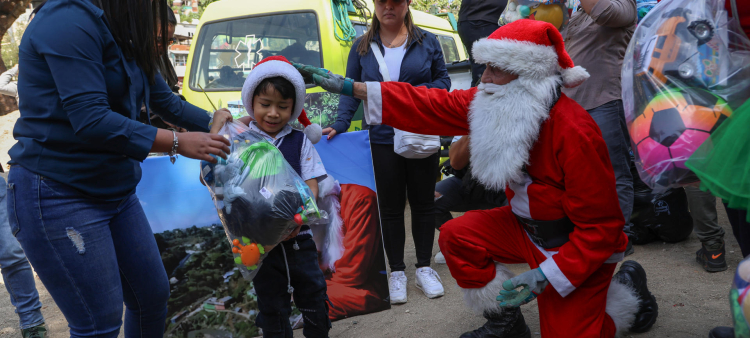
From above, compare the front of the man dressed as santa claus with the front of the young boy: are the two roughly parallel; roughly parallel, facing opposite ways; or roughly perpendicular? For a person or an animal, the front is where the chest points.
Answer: roughly perpendicular

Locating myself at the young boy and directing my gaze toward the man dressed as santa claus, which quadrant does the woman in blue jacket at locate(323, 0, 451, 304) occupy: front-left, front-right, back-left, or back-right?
front-left

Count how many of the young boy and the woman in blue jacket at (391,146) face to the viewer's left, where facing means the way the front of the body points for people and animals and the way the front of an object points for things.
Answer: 0

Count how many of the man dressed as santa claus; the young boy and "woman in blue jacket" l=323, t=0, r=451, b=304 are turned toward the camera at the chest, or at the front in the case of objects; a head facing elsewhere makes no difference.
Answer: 2

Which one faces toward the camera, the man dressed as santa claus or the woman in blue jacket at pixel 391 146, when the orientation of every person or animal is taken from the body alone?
the woman in blue jacket

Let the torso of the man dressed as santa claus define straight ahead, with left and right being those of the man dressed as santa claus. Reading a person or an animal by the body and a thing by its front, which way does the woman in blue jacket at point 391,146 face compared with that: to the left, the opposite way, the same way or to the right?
to the left

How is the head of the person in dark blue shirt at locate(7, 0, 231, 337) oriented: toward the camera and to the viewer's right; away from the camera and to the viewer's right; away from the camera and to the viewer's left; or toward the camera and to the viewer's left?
away from the camera and to the viewer's right

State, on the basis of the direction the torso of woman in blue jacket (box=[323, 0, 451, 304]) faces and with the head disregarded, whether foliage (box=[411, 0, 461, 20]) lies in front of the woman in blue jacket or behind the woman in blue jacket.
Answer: behind

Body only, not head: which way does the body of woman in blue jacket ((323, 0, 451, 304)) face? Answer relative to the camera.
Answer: toward the camera

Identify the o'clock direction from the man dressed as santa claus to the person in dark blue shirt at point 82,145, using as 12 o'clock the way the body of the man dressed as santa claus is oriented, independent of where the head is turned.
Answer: The person in dark blue shirt is roughly at 11 o'clock from the man dressed as santa claus.

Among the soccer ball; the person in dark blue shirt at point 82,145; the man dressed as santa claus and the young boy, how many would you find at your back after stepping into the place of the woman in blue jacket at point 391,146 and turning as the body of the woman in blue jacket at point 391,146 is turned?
0

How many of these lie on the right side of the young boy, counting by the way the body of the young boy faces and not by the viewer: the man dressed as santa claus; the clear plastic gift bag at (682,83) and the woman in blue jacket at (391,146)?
0

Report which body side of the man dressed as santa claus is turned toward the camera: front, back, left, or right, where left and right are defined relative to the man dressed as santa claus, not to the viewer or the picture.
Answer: left

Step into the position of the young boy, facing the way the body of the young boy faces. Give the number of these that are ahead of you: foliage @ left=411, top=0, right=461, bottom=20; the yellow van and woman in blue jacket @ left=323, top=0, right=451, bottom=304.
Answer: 0

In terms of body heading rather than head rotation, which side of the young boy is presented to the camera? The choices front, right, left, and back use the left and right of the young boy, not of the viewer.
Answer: front

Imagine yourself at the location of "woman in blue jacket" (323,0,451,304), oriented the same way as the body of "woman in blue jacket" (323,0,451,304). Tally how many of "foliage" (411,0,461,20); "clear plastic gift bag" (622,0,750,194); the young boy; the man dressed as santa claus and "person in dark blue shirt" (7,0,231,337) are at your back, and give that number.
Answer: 1

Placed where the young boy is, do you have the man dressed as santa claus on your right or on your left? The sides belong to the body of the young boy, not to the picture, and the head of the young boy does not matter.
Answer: on your left

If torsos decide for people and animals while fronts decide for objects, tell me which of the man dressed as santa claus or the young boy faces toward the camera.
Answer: the young boy

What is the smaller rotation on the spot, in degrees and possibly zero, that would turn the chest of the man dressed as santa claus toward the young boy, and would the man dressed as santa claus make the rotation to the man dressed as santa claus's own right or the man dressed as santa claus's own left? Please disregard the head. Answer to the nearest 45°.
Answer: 0° — they already face them

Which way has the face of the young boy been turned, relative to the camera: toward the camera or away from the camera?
toward the camera

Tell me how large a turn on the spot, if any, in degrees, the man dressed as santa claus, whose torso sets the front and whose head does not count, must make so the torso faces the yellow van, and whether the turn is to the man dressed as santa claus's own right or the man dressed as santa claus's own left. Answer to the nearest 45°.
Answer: approximately 45° to the man dressed as santa claus's own right
